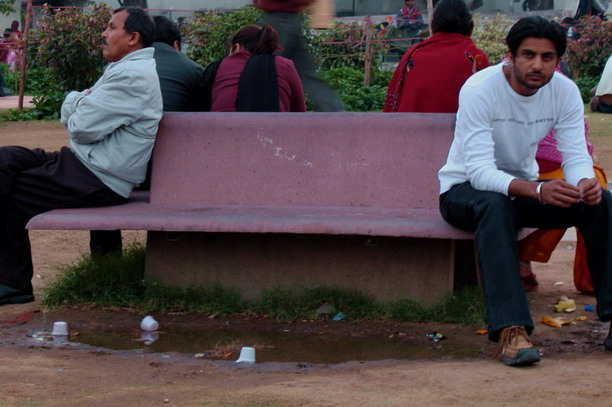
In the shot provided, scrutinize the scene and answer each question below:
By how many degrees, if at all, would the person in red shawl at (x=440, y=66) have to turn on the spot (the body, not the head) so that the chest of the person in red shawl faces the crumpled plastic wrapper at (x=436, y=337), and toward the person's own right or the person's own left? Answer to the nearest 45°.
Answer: approximately 180°

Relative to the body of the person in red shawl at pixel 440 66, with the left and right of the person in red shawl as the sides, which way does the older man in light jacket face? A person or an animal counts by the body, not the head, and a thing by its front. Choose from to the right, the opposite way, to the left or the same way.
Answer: to the left

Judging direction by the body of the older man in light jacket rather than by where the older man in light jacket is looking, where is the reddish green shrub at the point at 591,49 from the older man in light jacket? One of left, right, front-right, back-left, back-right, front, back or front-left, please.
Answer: back-right

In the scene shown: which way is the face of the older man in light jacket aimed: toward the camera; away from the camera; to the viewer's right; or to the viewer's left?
to the viewer's left

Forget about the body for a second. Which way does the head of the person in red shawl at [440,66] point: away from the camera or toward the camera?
away from the camera

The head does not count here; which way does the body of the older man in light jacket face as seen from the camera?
to the viewer's left

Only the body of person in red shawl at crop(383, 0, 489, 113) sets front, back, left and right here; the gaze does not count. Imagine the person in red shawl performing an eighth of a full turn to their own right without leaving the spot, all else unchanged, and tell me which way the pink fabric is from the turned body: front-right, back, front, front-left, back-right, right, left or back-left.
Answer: right

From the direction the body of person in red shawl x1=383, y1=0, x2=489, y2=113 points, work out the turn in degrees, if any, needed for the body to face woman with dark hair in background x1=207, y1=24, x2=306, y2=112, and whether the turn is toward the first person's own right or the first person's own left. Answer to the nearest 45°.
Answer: approximately 90° to the first person's own left

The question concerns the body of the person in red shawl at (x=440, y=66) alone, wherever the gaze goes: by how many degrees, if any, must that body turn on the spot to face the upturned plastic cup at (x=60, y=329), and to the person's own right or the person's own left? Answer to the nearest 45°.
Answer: approximately 135° to the person's own left

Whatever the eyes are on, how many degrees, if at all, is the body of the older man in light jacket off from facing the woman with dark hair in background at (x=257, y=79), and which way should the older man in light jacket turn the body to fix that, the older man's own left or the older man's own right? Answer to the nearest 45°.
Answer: approximately 135° to the older man's own right

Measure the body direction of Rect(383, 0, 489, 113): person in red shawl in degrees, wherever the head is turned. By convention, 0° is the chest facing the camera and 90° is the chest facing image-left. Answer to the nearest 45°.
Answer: approximately 180°

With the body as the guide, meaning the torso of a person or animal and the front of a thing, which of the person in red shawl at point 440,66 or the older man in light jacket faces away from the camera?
the person in red shawl
